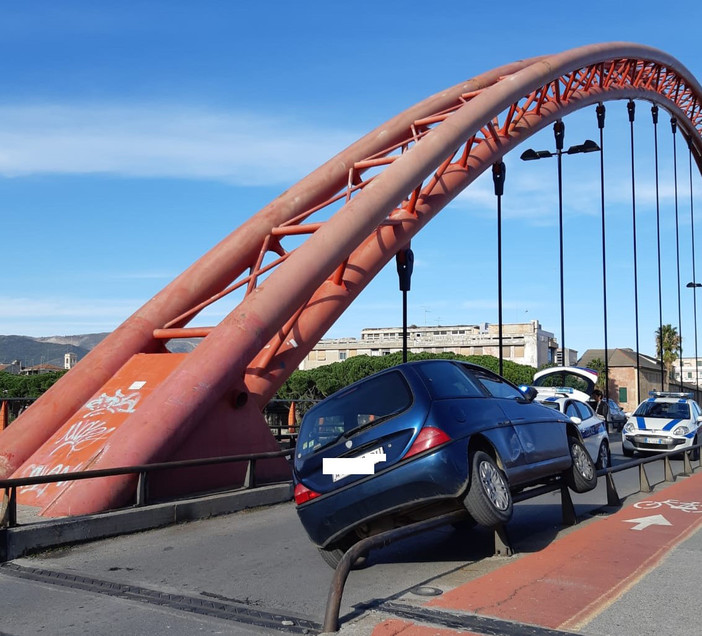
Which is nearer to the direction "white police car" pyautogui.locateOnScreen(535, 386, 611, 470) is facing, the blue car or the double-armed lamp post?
the blue car

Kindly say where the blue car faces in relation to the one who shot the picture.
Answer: facing away from the viewer and to the right of the viewer

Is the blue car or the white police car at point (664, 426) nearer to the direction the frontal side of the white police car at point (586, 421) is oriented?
the blue car

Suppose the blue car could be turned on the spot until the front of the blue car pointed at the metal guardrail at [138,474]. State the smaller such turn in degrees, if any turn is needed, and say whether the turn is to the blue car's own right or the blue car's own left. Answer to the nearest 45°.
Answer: approximately 90° to the blue car's own left

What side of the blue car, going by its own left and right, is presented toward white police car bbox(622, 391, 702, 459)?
front

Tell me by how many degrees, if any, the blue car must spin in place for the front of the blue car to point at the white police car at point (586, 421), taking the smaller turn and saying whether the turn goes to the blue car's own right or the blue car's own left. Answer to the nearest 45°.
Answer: approximately 45° to the blue car's own left

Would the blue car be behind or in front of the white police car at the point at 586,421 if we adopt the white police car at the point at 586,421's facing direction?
in front

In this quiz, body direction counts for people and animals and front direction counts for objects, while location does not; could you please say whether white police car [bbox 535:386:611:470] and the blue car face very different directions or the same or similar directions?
very different directions
